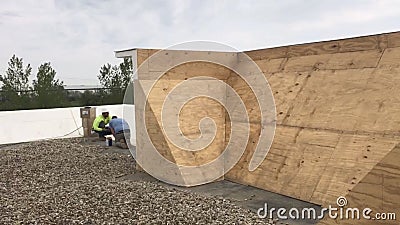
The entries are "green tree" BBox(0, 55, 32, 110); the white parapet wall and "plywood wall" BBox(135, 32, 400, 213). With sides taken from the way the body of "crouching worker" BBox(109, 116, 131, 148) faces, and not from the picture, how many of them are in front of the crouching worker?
2

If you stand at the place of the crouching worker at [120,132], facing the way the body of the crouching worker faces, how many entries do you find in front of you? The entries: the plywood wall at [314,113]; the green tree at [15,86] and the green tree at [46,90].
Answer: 2

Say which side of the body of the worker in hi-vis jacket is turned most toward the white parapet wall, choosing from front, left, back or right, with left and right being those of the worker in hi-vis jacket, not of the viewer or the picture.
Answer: back

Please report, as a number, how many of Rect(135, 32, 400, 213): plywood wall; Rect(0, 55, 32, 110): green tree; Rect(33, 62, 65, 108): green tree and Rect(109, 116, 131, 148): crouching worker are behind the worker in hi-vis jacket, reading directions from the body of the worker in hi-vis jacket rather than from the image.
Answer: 2

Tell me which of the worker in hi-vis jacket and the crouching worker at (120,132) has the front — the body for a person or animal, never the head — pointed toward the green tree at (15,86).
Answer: the crouching worker

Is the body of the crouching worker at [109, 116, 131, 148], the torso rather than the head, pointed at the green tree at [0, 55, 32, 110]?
yes

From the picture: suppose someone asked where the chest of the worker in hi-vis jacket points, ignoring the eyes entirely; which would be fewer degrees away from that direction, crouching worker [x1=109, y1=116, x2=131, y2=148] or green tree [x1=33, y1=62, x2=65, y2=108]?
the crouching worker

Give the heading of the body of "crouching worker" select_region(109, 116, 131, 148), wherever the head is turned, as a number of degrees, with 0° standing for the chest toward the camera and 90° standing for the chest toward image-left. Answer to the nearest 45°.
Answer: approximately 135°

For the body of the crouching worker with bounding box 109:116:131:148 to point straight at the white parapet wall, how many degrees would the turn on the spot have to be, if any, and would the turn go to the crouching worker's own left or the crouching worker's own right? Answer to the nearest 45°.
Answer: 0° — they already face it

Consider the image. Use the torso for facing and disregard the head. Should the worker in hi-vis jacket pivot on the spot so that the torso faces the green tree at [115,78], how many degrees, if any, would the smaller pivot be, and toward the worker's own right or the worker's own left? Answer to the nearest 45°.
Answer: approximately 135° to the worker's own left

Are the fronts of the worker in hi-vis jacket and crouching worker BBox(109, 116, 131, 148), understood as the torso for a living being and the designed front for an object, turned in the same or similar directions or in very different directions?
very different directions
